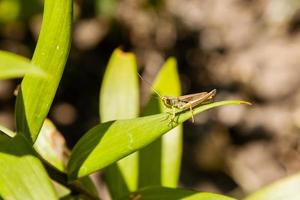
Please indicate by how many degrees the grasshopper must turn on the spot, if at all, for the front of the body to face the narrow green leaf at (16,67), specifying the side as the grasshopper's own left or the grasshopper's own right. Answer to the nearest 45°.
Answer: approximately 45° to the grasshopper's own left

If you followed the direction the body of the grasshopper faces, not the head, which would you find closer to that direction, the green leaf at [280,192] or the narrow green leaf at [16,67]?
the narrow green leaf

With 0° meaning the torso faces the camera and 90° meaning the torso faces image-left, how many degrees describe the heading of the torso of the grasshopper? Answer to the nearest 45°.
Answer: approximately 90°
